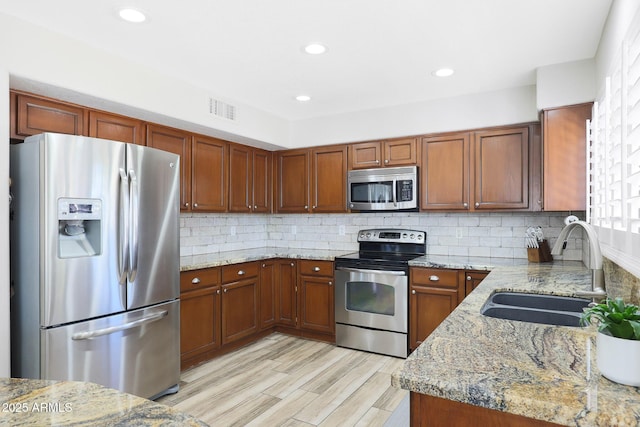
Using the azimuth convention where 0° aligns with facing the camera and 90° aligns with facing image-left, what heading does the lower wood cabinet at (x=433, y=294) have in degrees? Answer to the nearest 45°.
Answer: approximately 0°

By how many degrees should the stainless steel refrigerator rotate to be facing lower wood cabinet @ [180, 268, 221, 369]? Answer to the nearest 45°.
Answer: approximately 90° to its left

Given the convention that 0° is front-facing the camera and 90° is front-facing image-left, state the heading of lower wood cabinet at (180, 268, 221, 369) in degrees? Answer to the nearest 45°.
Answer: approximately 315°

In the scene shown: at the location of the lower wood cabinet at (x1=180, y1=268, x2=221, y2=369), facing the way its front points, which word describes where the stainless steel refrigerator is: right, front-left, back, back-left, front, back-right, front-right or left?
right

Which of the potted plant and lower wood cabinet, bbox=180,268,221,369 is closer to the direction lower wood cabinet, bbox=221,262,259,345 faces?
the potted plant

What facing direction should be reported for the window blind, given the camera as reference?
facing to the left of the viewer

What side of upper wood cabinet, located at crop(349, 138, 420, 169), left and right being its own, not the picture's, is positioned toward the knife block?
left

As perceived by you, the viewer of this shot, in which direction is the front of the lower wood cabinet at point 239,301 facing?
facing the viewer and to the right of the viewer

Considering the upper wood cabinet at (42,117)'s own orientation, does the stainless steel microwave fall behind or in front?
in front

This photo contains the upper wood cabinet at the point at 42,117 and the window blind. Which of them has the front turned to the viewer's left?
the window blind

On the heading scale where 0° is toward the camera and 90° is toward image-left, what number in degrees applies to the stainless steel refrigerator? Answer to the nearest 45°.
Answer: approximately 315°

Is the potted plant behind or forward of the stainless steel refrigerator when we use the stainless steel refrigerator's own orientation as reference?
forward

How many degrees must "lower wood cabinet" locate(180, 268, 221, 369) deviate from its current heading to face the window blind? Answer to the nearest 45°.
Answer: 0° — it already faces it

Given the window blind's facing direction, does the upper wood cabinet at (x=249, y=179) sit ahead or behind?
ahead

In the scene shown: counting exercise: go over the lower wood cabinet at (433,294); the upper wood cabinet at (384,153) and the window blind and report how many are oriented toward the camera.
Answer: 2

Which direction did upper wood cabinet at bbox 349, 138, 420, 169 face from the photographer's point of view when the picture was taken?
facing the viewer

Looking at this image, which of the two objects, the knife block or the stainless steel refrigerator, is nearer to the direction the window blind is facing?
the stainless steel refrigerator
